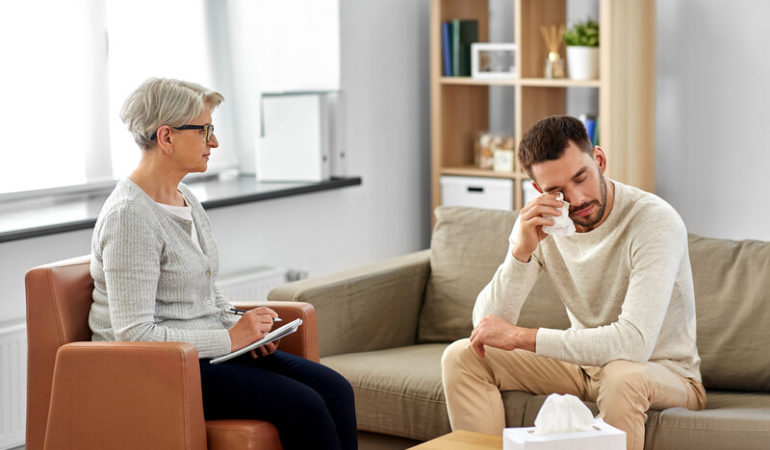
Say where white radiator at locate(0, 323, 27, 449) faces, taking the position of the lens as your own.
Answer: facing the viewer and to the right of the viewer

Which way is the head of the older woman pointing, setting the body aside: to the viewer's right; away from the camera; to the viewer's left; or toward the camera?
to the viewer's right

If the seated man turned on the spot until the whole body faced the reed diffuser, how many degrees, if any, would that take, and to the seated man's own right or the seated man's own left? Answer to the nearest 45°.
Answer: approximately 135° to the seated man's own right

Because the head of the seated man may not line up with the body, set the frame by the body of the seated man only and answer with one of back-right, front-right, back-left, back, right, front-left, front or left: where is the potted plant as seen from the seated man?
back-right

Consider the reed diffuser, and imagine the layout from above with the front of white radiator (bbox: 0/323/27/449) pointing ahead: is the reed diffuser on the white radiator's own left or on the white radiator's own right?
on the white radiator's own left

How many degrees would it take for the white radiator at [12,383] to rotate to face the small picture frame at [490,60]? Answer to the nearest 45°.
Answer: approximately 90° to its left

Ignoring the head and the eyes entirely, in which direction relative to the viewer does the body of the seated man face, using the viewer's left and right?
facing the viewer and to the left of the viewer

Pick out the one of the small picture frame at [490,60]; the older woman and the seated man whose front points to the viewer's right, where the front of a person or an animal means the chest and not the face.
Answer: the older woman

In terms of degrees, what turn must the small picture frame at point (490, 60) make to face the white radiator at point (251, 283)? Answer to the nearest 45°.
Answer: approximately 45° to its right

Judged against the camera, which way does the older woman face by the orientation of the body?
to the viewer's right

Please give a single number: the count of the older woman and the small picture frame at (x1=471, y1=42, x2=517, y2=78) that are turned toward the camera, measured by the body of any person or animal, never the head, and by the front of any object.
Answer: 1

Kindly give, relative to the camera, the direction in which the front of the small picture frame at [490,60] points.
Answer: facing the viewer

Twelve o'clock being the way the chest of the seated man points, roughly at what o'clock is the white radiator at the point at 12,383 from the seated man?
The white radiator is roughly at 2 o'clock from the seated man.

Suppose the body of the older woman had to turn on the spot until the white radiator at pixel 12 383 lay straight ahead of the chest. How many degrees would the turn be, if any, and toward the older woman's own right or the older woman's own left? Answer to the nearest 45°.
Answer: approximately 135° to the older woman's own left

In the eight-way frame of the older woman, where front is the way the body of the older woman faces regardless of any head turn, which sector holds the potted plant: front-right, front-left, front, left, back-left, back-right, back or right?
front-left
